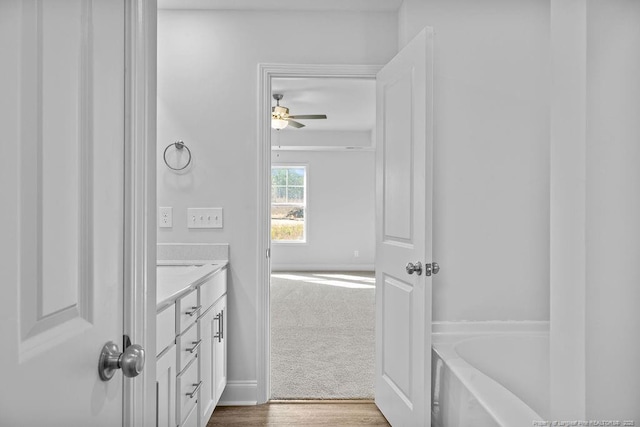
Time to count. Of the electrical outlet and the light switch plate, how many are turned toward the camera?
2

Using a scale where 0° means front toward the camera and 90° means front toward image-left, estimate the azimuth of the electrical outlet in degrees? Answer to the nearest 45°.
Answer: approximately 0°

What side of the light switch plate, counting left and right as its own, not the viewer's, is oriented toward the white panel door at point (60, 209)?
front

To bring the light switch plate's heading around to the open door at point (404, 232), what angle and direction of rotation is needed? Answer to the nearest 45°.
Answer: approximately 45° to its left

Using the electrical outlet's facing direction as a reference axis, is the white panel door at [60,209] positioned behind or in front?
in front

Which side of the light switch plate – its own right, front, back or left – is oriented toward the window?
back

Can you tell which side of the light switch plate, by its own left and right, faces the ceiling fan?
back

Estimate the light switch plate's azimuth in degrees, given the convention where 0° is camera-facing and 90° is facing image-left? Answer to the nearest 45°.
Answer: approximately 0°
